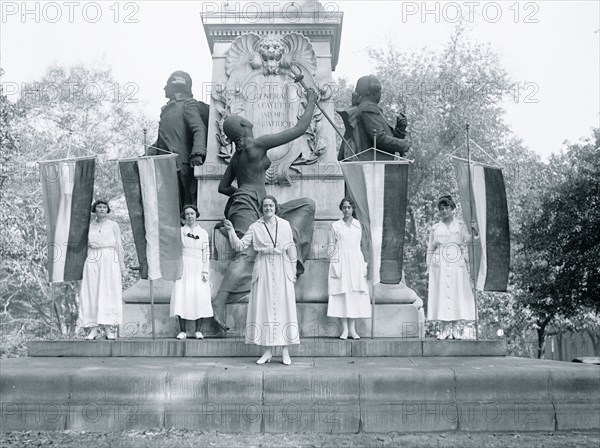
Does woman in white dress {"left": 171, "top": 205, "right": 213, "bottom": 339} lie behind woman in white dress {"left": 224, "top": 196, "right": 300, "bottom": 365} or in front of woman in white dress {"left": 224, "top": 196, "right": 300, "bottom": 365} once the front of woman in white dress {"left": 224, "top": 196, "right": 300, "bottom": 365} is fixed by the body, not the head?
behind

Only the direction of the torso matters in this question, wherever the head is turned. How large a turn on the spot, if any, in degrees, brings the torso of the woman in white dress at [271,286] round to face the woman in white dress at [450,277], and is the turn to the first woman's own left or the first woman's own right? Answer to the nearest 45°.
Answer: approximately 135° to the first woman's own left

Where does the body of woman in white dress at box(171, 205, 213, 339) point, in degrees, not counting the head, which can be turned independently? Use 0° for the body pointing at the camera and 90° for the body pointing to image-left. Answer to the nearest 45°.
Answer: approximately 0°

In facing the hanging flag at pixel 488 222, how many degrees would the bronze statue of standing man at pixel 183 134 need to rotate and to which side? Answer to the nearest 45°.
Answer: approximately 90° to its left

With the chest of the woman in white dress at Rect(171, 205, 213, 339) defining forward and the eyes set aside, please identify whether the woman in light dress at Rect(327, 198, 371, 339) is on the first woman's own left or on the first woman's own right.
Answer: on the first woman's own left

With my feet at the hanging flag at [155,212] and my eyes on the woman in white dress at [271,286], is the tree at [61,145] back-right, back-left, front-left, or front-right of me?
back-left
